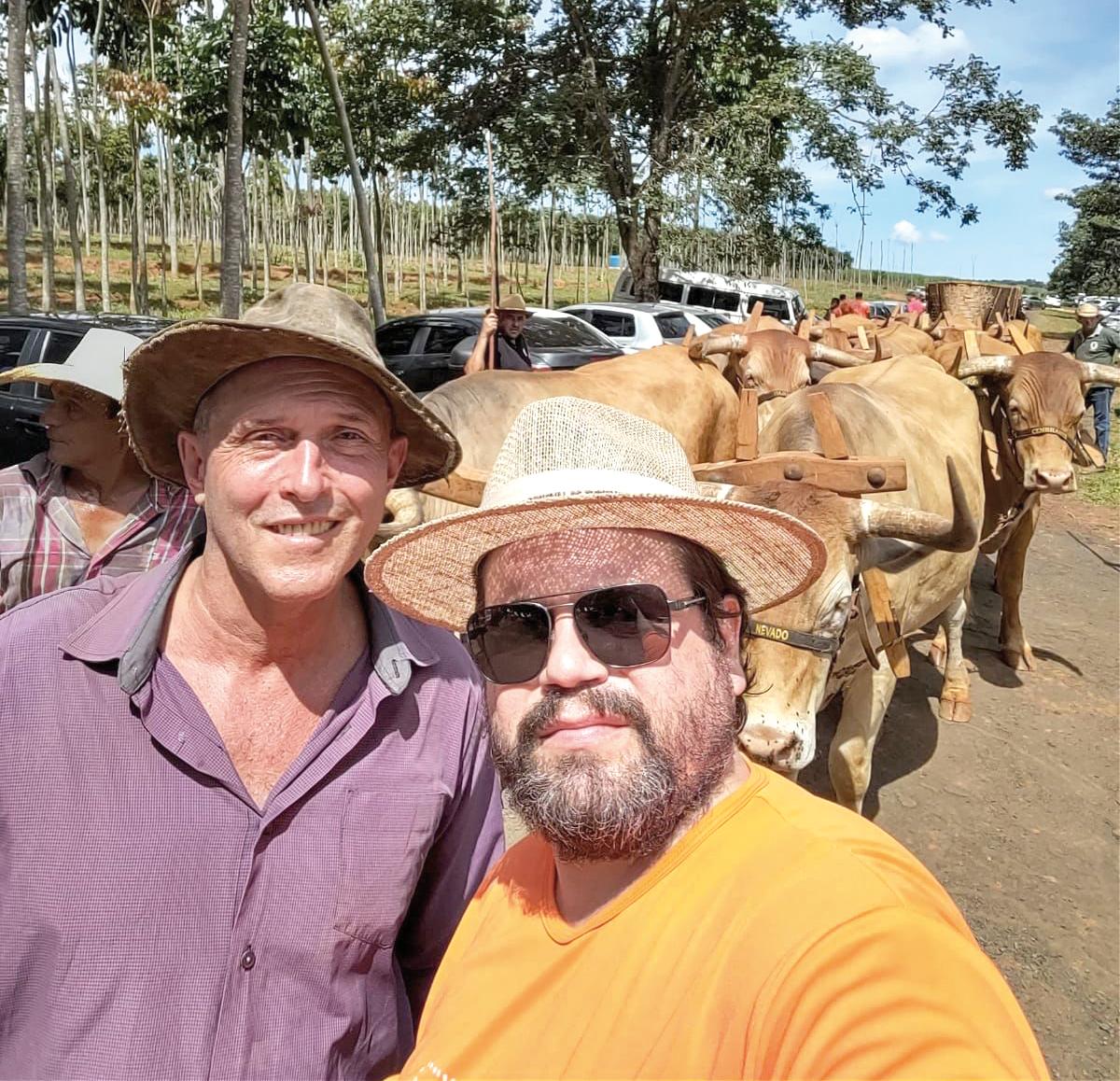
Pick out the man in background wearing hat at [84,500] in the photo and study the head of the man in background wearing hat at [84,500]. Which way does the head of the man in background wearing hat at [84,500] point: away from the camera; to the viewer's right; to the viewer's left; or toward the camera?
to the viewer's left

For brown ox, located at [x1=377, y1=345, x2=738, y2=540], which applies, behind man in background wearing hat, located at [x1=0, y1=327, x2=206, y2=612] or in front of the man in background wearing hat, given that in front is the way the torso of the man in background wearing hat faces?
behind

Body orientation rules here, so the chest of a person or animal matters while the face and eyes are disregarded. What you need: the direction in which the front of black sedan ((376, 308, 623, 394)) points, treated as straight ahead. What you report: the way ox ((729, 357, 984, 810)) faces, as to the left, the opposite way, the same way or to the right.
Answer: to the right

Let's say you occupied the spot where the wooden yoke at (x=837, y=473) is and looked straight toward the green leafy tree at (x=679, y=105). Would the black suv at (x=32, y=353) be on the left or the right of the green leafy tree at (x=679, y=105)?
left

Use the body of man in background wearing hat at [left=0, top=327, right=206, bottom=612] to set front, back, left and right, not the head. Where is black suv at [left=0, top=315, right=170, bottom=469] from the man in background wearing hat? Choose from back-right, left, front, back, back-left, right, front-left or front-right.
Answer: back-right

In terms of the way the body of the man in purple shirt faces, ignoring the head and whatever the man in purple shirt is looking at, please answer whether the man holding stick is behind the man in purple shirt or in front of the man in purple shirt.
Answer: behind

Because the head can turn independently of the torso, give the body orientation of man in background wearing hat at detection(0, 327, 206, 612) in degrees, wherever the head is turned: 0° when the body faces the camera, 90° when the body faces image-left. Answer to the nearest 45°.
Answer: approximately 45°

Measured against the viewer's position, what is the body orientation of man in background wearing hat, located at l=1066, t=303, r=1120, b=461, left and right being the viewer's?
facing the viewer and to the left of the viewer

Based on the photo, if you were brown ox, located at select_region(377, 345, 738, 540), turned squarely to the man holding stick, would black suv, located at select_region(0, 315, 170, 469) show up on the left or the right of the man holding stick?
left

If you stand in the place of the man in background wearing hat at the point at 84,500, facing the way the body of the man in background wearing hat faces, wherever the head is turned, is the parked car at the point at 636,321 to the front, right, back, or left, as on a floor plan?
back

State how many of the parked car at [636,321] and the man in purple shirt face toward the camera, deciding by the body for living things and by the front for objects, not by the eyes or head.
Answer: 1
